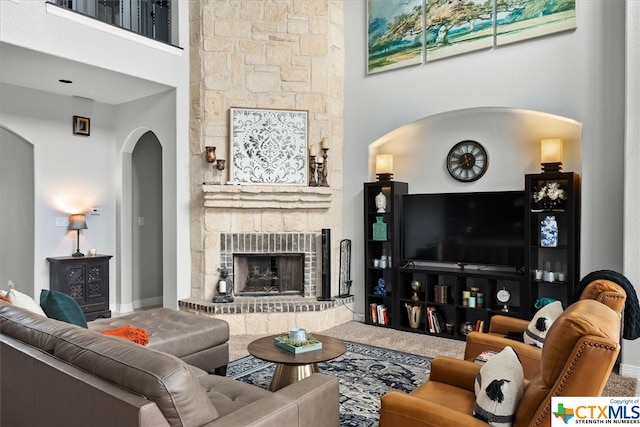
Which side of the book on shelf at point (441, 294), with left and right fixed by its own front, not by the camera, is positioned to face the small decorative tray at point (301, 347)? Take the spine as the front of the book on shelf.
front

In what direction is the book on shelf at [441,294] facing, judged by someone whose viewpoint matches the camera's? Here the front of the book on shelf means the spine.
facing the viewer

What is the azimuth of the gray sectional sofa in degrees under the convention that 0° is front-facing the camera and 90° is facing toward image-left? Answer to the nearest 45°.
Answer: approximately 225°

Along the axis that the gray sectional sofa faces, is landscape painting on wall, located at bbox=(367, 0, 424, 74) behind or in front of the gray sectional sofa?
in front

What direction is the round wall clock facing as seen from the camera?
toward the camera

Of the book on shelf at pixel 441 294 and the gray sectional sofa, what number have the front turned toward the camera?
1

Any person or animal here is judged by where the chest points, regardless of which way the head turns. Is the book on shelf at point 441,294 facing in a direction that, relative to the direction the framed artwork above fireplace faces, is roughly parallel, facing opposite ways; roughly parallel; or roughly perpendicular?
roughly parallel

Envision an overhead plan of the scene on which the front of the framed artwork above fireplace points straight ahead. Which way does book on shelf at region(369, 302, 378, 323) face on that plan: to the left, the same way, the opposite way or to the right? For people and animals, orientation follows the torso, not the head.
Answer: the same way

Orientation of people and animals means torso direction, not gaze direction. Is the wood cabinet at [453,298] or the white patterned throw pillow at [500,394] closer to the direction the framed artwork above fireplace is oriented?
the white patterned throw pillow

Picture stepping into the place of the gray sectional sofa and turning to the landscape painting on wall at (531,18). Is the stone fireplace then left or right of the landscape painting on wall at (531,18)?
left

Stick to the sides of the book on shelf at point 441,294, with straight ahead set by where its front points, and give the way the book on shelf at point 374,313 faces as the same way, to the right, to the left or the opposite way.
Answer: the same way

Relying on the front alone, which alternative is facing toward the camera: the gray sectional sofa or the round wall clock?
the round wall clock

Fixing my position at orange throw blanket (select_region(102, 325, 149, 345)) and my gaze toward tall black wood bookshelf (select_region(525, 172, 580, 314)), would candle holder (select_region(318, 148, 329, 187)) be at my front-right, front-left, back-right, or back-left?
front-left

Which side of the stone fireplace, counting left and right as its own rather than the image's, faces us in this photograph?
front

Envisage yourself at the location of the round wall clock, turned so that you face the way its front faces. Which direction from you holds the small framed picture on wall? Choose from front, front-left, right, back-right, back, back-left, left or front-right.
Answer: right
